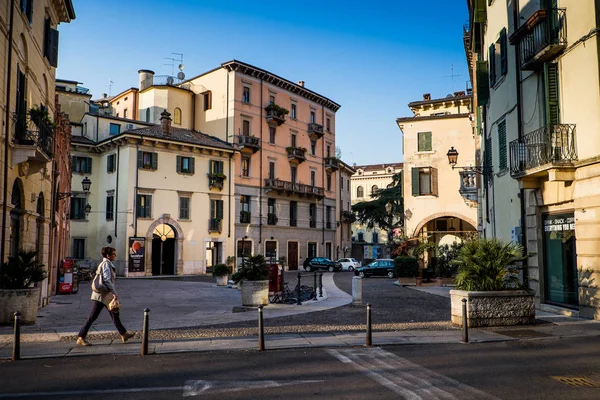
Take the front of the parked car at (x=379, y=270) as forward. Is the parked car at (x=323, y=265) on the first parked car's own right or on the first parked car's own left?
on the first parked car's own right

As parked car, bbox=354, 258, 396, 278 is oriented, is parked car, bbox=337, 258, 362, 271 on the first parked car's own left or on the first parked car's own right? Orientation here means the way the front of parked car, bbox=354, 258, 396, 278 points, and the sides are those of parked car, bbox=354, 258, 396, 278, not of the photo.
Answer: on the first parked car's own right

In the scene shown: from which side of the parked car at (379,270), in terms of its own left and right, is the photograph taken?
left

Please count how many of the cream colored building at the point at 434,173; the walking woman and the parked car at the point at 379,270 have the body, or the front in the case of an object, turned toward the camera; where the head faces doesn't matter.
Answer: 1

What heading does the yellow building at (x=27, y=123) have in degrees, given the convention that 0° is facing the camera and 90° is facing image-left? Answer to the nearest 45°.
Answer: approximately 315°

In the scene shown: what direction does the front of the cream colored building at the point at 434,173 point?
toward the camera

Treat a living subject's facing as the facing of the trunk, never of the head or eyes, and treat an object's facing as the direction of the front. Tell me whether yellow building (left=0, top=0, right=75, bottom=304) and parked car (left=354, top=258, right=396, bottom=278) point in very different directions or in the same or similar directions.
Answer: very different directions

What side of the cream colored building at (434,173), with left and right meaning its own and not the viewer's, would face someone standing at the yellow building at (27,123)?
front

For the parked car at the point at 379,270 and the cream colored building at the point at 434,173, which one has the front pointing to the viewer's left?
the parked car

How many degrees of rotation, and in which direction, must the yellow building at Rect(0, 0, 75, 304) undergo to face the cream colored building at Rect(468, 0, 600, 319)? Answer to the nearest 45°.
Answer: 0° — it already faces it

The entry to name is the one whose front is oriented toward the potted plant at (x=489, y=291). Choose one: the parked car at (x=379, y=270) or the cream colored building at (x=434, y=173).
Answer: the cream colored building

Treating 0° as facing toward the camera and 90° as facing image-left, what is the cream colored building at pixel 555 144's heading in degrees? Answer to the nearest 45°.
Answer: approximately 45°

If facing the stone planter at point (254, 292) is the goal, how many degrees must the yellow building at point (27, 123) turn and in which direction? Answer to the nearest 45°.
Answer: approximately 45° to its left
